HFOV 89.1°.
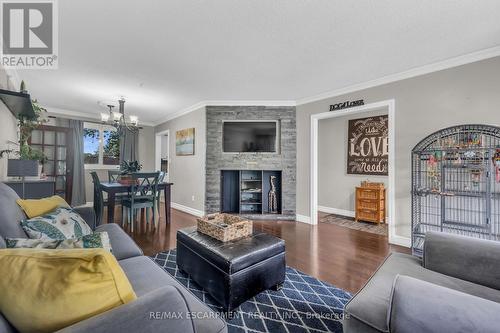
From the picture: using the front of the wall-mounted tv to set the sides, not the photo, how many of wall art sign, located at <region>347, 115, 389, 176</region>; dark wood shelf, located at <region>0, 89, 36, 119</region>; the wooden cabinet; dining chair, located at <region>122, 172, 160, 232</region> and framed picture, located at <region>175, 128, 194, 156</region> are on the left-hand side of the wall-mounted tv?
2

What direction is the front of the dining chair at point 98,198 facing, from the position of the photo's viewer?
facing to the right of the viewer

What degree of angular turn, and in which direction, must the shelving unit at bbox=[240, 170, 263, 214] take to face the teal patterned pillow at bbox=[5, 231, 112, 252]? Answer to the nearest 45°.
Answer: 0° — it already faces it

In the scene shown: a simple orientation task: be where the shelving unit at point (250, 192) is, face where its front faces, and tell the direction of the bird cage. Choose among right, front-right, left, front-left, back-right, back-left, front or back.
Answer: front-left

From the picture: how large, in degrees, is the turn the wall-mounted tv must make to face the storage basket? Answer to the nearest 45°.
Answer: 0° — it already faces it

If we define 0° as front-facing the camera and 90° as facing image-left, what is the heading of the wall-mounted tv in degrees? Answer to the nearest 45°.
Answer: approximately 0°

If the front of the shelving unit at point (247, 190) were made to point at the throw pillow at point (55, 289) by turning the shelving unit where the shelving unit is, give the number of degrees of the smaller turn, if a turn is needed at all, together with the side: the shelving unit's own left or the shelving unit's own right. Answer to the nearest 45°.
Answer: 0° — it already faces it
